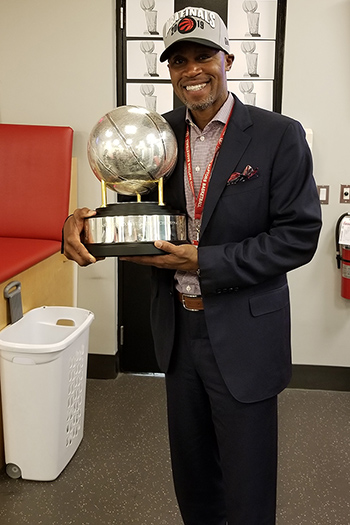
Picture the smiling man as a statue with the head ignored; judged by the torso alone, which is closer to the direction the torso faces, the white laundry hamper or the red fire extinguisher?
the white laundry hamper

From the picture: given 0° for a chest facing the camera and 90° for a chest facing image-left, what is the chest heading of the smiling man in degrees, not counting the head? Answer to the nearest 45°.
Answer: approximately 45°

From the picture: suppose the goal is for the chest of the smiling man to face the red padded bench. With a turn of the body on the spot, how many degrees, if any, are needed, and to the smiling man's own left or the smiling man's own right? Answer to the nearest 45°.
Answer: approximately 90° to the smiling man's own right

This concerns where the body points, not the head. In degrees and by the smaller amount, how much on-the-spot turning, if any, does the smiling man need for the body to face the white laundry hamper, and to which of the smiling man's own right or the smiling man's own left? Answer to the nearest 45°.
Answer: approximately 90° to the smiling man's own right

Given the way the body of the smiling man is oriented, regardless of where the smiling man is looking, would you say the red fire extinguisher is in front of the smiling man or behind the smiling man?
behind

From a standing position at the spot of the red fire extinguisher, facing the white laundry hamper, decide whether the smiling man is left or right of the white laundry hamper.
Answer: left
